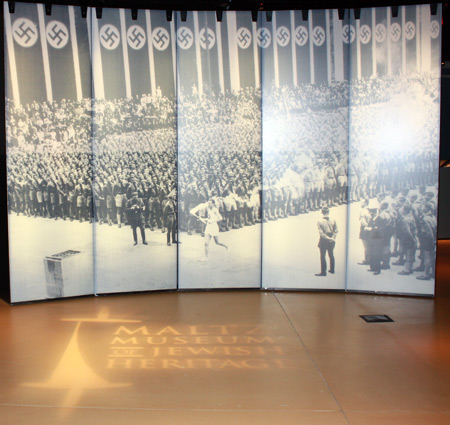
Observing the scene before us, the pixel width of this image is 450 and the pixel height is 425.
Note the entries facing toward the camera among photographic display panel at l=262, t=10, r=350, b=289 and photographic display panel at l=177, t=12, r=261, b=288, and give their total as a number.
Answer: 2

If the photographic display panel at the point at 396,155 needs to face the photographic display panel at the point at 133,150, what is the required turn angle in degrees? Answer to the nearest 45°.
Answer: approximately 90° to its right

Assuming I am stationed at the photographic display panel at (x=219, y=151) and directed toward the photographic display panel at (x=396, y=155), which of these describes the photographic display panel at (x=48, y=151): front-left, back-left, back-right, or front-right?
back-right

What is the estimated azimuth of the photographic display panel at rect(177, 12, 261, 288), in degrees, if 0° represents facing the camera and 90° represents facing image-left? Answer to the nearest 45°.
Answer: approximately 0°

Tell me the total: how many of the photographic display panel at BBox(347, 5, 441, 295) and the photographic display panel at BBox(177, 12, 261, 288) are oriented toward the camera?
2

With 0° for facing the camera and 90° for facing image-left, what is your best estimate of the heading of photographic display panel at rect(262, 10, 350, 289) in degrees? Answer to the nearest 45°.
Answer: approximately 0°

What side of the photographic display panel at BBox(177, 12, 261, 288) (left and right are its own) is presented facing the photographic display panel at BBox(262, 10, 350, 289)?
left

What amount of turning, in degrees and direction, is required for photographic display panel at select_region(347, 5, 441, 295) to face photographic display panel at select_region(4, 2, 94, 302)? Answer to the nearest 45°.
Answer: approximately 45° to its right
